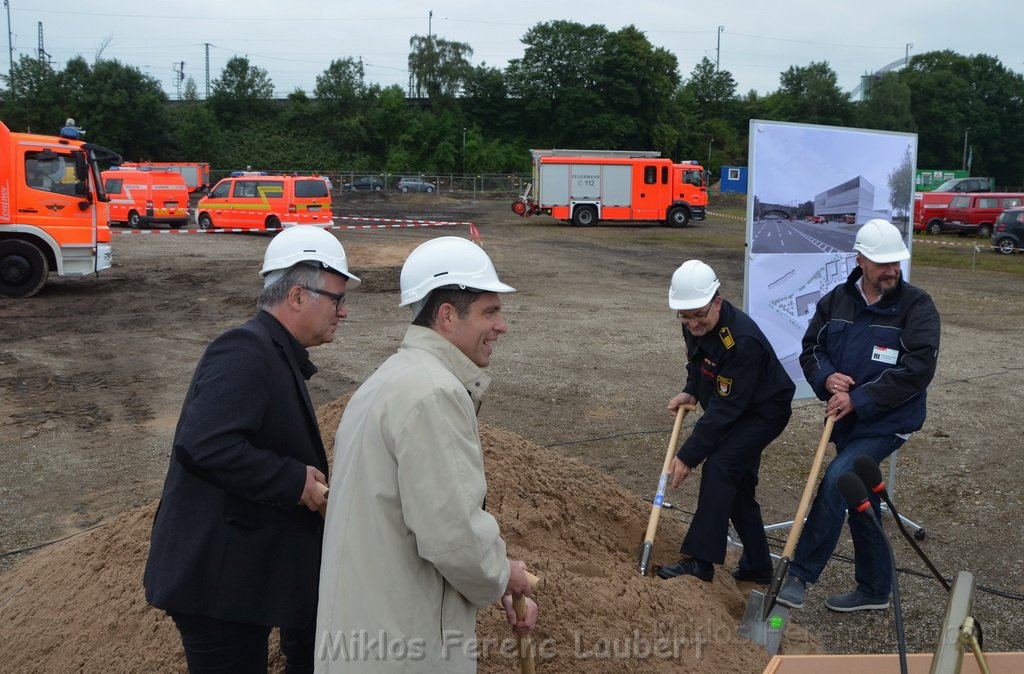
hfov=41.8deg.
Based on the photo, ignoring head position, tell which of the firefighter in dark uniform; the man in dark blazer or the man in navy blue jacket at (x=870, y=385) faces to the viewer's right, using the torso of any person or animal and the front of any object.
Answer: the man in dark blazer

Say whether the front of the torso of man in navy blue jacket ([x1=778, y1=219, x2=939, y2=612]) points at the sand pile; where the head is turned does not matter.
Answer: yes

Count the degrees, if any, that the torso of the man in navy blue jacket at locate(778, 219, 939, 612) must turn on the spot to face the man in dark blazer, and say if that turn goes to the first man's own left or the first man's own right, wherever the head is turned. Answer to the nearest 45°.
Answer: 0° — they already face them

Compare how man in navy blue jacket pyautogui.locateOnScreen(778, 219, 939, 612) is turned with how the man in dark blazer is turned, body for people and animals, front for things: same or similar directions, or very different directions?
very different directions

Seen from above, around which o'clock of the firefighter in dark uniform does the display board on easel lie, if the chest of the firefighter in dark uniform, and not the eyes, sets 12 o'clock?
The display board on easel is roughly at 5 o'clock from the firefighter in dark uniform.

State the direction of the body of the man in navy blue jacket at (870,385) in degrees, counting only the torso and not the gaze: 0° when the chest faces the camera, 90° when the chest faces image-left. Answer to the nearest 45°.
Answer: approximately 45°

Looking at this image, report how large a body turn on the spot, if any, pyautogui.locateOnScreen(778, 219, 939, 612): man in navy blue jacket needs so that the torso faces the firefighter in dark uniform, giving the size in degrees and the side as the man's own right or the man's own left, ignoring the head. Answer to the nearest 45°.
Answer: approximately 45° to the man's own right

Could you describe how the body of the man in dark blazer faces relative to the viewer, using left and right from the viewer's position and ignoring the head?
facing to the right of the viewer
